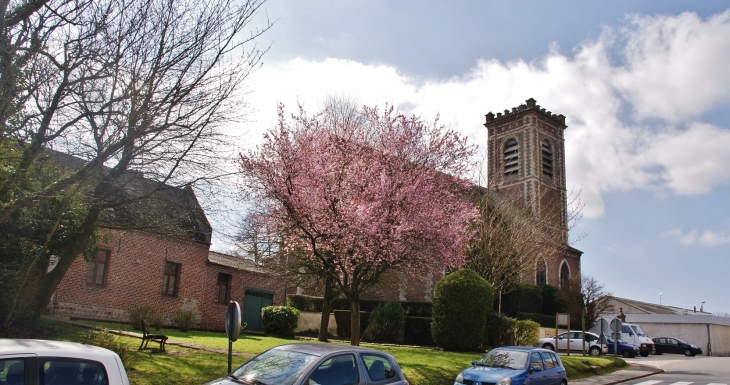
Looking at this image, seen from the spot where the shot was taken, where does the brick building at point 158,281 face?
facing the viewer

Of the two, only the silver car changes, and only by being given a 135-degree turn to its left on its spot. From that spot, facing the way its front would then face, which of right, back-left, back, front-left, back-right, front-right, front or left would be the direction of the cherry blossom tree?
left

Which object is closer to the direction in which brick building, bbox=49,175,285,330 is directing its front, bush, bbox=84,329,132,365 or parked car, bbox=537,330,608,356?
the bush

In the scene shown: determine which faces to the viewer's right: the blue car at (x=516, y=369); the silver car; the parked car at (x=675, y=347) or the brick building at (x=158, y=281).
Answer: the parked car

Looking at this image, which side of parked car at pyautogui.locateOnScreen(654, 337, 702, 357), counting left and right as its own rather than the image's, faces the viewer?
right

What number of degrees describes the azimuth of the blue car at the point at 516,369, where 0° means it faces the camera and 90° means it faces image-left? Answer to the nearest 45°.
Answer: approximately 45°

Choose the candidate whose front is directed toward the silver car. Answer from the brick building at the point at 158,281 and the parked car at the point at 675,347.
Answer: the brick building

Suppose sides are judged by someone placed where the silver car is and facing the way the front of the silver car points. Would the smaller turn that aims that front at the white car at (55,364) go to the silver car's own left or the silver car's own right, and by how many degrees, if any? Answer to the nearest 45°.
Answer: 0° — it already faces it

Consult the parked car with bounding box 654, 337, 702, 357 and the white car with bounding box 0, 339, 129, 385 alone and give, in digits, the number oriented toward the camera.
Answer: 0

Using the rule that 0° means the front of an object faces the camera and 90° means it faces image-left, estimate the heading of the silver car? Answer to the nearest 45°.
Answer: approximately 45°

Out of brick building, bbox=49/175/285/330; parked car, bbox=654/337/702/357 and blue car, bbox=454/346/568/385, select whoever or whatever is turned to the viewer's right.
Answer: the parked car

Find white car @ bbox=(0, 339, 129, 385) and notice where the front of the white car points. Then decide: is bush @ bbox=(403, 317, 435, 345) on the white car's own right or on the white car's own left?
on the white car's own right

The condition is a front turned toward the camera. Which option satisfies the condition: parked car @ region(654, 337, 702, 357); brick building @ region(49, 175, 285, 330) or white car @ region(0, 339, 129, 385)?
the brick building
